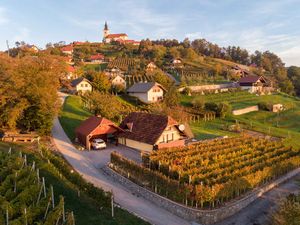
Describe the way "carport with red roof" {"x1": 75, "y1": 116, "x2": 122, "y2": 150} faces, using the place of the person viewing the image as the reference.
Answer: facing the viewer and to the right of the viewer

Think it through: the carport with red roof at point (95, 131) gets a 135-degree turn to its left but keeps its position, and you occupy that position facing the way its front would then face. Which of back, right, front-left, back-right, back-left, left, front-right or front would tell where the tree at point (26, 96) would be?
left

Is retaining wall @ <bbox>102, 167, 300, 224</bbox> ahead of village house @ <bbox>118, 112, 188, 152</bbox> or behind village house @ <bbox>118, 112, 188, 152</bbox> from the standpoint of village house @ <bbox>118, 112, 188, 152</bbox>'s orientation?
ahead

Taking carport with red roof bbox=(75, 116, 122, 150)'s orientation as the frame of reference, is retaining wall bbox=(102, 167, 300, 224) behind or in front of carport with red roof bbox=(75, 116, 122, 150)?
in front

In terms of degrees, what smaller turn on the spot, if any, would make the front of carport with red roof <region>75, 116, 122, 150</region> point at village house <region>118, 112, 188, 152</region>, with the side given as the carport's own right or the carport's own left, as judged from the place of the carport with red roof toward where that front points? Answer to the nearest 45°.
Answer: approximately 45° to the carport's own left

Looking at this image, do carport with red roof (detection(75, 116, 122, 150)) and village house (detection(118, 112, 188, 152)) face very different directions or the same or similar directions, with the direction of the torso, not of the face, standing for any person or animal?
same or similar directions

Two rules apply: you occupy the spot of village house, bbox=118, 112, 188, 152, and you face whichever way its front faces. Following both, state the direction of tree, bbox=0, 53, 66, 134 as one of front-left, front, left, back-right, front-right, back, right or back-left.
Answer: back-right

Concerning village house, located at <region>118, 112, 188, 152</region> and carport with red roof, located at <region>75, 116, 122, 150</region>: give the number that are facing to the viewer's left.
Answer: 0
